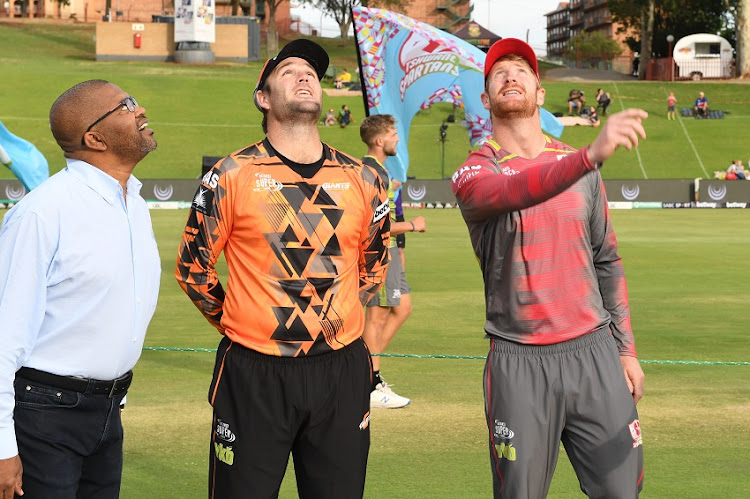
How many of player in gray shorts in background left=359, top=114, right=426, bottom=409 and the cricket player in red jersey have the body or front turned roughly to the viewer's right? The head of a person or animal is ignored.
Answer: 1

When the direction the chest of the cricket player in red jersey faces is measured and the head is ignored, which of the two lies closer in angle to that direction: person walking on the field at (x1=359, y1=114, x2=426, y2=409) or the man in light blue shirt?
the man in light blue shirt

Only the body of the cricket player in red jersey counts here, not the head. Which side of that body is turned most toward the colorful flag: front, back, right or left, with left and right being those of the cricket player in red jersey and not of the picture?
back

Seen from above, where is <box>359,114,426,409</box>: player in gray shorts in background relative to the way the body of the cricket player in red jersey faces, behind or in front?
behind

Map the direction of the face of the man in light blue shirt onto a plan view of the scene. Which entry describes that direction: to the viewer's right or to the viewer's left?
to the viewer's right

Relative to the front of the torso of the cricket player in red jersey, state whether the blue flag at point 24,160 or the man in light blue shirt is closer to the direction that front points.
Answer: the man in light blue shirt

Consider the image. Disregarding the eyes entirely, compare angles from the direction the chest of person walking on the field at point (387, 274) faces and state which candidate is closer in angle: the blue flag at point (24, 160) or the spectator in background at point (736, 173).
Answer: the spectator in background

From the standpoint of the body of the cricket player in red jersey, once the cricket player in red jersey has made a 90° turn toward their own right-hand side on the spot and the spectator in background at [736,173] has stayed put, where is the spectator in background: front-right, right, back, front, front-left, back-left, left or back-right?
right

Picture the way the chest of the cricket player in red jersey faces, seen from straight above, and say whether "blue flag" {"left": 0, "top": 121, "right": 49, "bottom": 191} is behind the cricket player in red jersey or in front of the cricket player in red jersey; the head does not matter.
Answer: behind

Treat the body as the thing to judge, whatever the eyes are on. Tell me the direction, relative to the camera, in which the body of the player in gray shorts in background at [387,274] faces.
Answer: to the viewer's right

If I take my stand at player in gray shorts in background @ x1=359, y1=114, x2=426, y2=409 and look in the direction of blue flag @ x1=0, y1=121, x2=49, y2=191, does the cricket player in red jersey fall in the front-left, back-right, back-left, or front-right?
back-left
